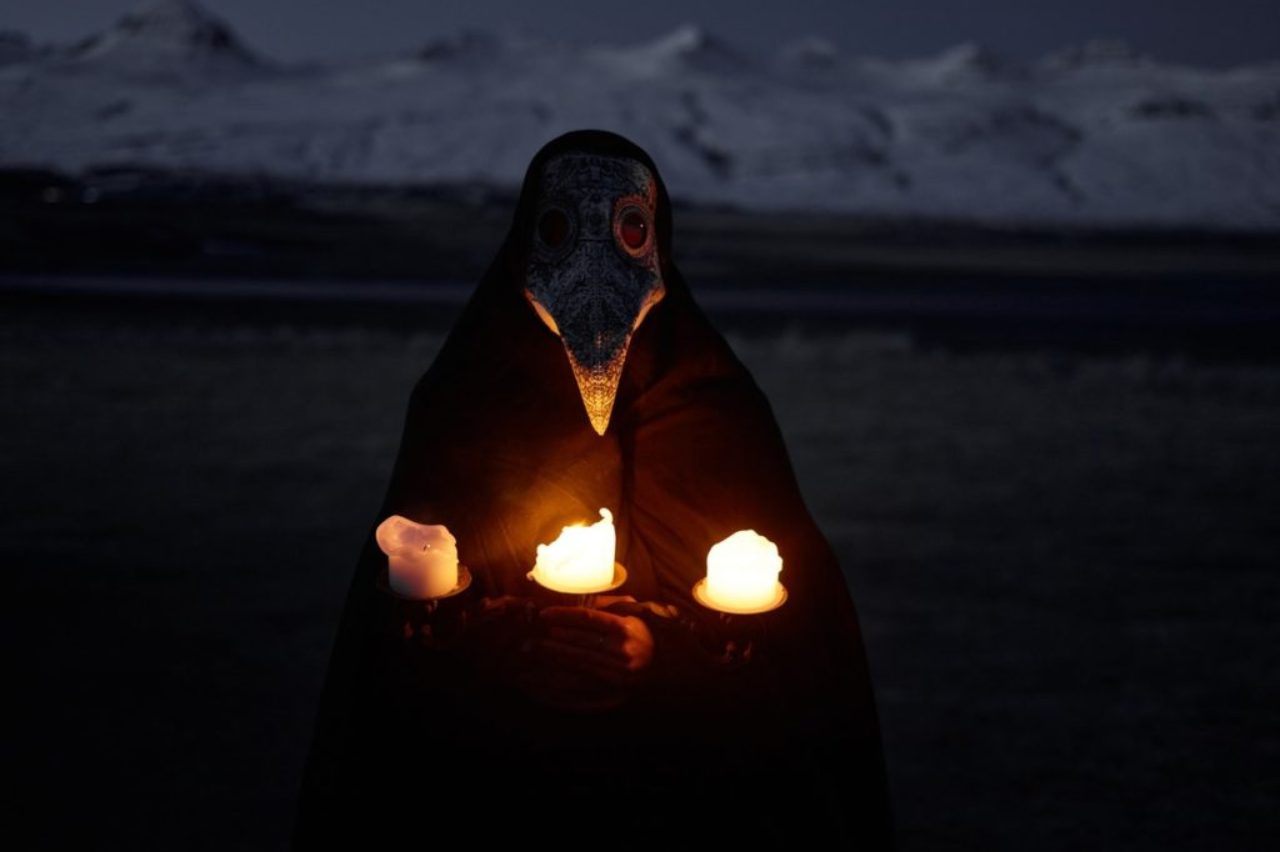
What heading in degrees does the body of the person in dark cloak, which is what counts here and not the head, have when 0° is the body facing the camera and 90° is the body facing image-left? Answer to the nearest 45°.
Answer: approximately 0°
